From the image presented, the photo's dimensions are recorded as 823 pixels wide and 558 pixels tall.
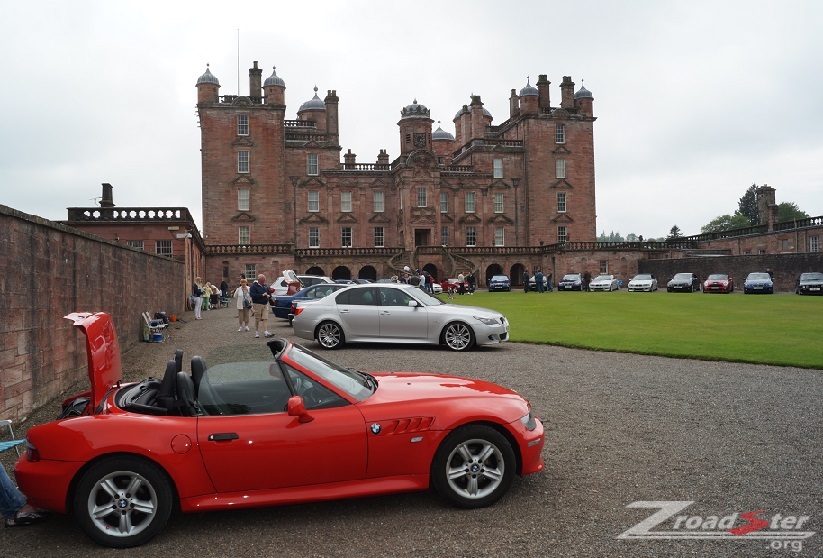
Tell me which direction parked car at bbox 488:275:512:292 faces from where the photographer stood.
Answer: facing the viewer

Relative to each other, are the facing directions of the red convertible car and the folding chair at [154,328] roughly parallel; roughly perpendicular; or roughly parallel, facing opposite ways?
roughly parallel

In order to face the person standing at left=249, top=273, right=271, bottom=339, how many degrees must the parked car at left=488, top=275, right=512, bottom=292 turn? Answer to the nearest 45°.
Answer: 0° — it already faces them

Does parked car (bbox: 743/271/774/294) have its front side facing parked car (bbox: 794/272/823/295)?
no

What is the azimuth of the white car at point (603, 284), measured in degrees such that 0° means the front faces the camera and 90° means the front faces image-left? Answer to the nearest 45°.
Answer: approximately 45°

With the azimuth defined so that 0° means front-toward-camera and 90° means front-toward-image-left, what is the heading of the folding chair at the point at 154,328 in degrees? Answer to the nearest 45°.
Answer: approximately 270°

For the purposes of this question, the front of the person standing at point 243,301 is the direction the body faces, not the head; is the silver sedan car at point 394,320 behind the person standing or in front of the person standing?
in front

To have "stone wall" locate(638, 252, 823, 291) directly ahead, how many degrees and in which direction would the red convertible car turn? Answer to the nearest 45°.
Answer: approximately 45° to its left

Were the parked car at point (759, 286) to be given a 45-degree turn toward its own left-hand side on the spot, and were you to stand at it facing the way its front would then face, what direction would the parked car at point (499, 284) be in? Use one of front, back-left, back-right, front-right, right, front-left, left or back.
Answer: back-right

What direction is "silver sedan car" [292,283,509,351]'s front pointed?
to the viewer's right

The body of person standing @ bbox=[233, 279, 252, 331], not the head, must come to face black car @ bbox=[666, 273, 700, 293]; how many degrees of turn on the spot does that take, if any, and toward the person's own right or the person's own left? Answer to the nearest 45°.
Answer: approximately 135° to the person's own left

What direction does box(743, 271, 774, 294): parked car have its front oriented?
toward the camera

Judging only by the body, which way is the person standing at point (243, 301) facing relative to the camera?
toward the camera

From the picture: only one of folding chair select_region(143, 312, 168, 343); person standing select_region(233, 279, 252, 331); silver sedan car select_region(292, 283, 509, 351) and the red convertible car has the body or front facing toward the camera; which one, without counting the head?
the person standing

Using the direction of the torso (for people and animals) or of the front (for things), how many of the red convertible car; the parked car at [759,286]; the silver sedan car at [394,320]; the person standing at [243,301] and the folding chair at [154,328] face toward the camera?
2

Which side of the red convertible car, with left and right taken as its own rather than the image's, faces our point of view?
right
